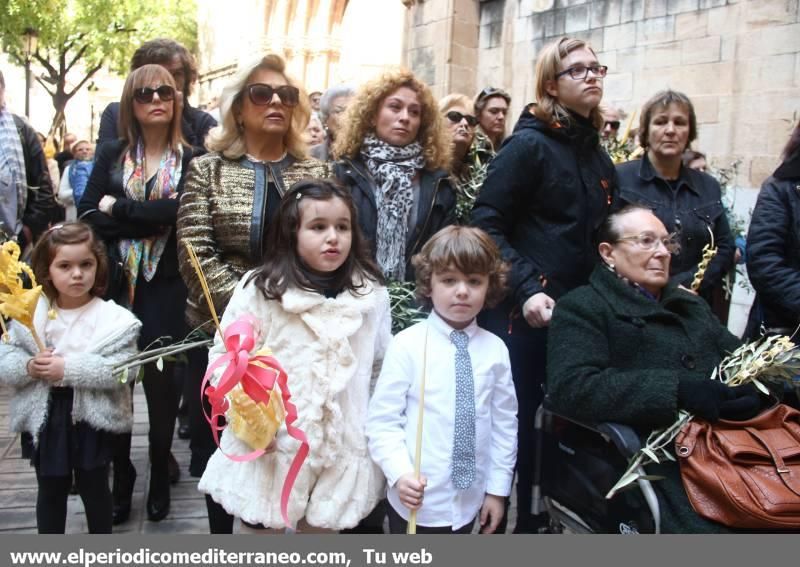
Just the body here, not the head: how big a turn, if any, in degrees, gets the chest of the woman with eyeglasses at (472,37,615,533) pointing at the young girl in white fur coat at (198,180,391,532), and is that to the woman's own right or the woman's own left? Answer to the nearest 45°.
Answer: approximately 90° to the woman's own right

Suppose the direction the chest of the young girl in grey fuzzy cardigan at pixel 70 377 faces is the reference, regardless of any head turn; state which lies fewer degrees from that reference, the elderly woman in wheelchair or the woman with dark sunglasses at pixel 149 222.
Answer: the elderly woman in wheelchair

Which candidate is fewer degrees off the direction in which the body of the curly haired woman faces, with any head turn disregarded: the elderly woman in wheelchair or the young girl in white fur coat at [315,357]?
the young girl in white fur coat

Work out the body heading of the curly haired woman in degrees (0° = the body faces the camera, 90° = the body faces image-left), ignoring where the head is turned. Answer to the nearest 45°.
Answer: approximately 0°

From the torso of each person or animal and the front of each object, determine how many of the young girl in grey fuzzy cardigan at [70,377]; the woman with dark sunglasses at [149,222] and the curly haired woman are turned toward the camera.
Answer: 3

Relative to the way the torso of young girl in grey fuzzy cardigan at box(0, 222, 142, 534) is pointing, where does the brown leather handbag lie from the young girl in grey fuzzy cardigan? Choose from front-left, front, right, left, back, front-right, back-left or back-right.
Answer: front-left
